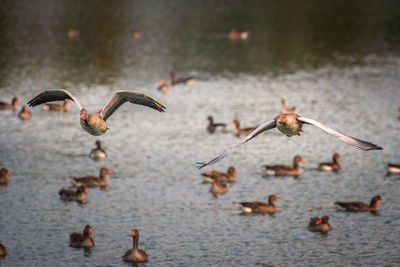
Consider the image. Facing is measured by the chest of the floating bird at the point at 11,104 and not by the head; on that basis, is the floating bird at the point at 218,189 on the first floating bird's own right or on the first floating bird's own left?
on the first floating bird's own right

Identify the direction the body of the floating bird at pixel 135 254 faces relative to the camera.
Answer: toward the camera

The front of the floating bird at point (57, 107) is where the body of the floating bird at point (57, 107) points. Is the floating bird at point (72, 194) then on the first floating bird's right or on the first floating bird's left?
on the first floating bird's right

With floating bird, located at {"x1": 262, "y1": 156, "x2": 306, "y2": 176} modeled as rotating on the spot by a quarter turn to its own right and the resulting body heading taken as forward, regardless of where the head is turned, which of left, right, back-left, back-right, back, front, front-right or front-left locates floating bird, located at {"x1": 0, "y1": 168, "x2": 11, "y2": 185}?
right

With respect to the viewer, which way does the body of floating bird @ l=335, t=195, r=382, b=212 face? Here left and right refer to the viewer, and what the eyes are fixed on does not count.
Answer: facing to the right of the viewer

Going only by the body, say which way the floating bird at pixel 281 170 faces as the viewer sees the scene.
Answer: to the viewer's right

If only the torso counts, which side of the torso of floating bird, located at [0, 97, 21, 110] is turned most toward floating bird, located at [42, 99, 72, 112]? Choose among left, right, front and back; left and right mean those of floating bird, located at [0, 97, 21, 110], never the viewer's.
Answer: front

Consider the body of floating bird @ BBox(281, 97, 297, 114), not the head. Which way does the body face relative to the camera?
to the viewer's left

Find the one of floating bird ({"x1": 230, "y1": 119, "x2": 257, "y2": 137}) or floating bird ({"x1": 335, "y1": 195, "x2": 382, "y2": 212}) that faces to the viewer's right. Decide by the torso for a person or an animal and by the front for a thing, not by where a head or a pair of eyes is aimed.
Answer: floating bird ({"x1": 335, "y1": 195, "x2": 382, "y2": 212})

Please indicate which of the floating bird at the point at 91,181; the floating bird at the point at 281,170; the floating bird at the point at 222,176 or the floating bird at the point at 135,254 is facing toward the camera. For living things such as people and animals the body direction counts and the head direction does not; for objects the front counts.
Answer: the floating bird at the point at 135,254

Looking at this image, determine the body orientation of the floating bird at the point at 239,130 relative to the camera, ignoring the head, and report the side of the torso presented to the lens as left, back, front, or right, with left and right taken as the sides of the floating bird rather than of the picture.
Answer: left

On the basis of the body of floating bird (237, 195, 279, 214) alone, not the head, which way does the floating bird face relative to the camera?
to the viewer's right

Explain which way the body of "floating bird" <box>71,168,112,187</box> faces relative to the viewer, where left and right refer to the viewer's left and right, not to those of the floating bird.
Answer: facing to the right of the viewer

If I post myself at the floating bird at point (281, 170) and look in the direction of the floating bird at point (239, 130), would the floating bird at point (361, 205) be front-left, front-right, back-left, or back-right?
back-right
